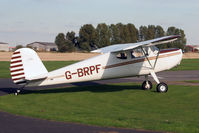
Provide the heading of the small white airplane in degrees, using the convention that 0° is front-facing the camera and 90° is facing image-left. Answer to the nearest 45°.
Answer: approximately 270°
